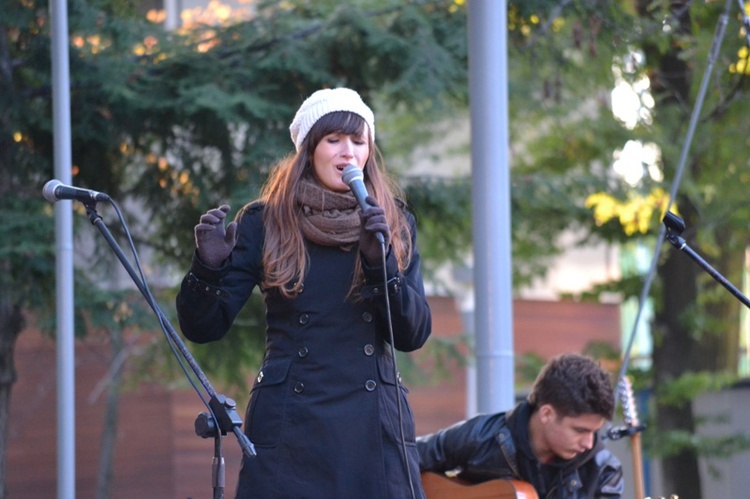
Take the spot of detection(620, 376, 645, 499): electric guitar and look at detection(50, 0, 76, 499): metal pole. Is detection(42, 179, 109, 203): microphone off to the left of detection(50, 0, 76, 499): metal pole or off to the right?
left

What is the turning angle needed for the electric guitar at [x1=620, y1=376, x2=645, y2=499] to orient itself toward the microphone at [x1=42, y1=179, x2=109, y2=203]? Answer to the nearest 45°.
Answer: approximately 135° to its right

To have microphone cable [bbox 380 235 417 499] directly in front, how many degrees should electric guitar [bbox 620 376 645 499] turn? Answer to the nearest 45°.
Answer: approximately 90° to its right

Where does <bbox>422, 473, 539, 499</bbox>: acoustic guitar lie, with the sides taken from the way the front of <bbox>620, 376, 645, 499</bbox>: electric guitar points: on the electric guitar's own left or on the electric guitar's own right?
on the electric guitar's own right
